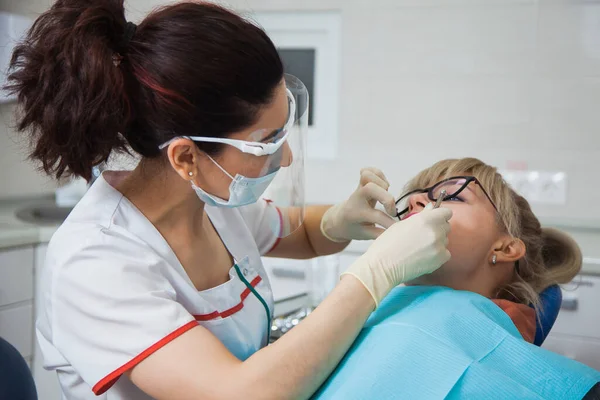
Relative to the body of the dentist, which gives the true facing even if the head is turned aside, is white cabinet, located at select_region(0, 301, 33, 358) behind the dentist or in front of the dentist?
behind

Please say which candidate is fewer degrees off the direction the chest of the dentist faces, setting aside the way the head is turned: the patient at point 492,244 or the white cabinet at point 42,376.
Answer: the patient

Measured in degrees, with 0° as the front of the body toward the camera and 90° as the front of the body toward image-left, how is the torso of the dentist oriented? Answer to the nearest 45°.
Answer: approximately 315°

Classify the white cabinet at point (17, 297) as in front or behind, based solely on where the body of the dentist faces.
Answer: behind

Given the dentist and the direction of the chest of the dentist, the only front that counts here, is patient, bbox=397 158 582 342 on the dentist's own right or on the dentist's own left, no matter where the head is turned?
on the dentist's own left
